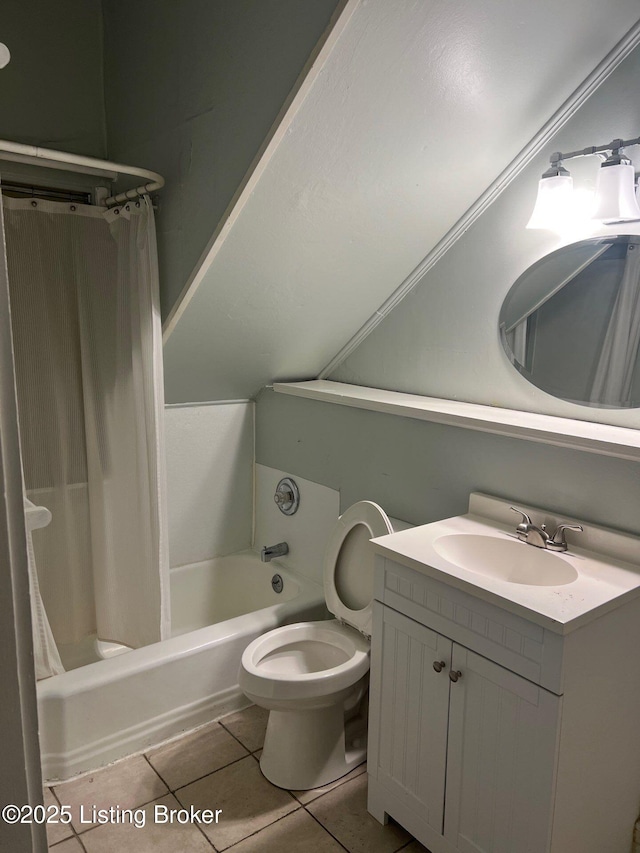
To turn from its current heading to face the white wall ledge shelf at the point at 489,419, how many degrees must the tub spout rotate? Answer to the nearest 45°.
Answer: approximately 90° to its left

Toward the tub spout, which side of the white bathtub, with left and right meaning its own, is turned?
left

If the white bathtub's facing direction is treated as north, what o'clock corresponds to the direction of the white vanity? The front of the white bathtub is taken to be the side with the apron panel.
The white vanity is roughly at 12 o'clock from the white bathtub.

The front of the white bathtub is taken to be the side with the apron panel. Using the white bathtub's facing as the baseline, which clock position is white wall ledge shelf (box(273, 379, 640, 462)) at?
The white wall ledge shelf is roughly at 11 o'clock from the white bathtub.

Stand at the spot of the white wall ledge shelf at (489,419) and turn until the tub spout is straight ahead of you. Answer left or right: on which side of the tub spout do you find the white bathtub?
left

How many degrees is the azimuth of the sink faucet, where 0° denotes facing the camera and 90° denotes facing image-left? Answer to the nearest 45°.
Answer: approximately 45°

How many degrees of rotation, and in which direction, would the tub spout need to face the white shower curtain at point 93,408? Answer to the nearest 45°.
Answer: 0° — it already faces it

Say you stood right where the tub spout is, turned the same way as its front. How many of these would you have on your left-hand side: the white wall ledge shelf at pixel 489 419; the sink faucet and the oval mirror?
3
